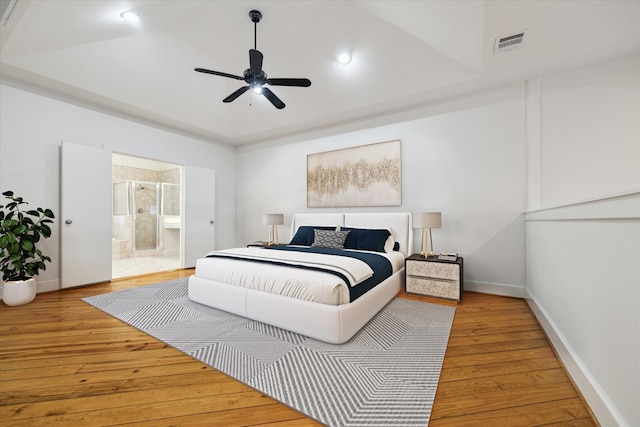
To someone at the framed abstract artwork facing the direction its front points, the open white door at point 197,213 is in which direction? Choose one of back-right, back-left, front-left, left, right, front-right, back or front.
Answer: front-right

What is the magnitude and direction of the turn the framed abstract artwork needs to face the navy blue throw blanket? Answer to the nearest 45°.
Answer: approximately 45° to its left

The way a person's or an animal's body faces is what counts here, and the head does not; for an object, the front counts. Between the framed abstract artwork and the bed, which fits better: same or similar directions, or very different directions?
same or similar directions

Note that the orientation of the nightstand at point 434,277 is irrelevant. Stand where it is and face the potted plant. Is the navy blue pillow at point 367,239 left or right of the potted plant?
right

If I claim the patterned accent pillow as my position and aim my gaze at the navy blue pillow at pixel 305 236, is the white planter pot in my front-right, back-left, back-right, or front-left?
front-left

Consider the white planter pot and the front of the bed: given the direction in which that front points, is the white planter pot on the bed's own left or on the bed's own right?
on the bed's own right

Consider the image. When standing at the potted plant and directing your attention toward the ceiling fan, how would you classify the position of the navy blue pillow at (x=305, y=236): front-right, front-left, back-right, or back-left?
front-left

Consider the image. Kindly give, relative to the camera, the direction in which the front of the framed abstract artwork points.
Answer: facing the viewer and to the left of the viewer

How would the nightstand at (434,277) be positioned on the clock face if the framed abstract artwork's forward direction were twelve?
The nightstand is roughly at 9 o'clock from the framed abstract artwork.

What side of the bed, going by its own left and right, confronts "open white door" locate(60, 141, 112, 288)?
right

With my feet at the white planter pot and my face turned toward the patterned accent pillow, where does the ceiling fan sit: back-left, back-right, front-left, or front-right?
front-right

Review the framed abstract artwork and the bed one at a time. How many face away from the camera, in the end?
0
